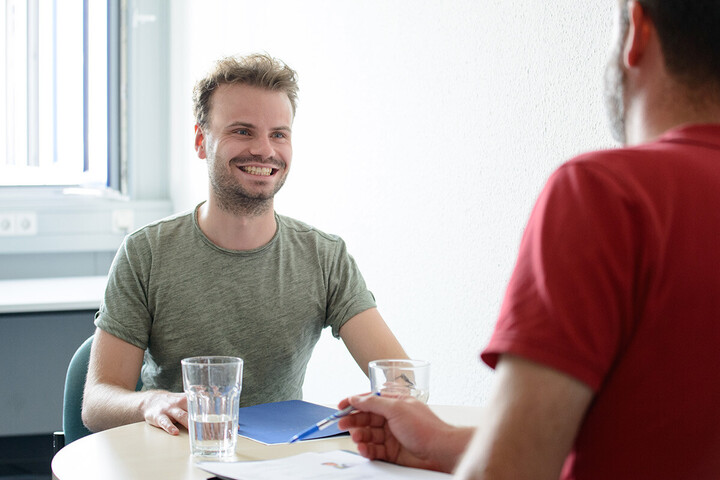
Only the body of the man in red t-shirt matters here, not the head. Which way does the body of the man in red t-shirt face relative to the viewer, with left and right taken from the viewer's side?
facing away from the viewer and to the left of the viewer

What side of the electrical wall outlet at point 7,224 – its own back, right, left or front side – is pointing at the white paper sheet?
front

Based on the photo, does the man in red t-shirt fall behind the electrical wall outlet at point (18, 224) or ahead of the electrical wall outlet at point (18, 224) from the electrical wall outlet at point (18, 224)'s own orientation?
ahead

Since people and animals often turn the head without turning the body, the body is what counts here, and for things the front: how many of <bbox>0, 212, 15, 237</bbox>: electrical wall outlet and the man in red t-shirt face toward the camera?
1

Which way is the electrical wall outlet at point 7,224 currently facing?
toward the camera

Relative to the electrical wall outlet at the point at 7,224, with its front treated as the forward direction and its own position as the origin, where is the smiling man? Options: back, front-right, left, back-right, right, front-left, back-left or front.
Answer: front

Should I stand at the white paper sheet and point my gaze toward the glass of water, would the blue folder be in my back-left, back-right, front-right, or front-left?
front-right

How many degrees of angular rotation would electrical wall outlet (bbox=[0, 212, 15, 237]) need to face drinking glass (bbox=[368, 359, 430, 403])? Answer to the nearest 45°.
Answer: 0° — it already faces it

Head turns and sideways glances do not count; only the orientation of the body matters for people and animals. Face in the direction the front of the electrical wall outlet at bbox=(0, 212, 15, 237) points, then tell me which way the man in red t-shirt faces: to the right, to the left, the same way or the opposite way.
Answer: the opposite way

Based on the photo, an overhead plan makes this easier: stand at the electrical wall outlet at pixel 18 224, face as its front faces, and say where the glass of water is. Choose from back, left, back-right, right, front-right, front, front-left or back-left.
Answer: front

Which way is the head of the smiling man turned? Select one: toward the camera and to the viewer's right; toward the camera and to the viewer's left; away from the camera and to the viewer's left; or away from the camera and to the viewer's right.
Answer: toward the camera and to the viewer's right

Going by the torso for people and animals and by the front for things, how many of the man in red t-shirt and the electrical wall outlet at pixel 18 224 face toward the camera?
1

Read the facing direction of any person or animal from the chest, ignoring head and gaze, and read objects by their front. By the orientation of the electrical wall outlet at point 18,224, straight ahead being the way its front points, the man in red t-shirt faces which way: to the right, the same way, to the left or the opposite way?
the opposite way

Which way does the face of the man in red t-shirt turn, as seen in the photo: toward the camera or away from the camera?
away from the camera

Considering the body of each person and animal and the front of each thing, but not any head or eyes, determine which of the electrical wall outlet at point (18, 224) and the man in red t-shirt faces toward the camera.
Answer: the electrical wall outlet
